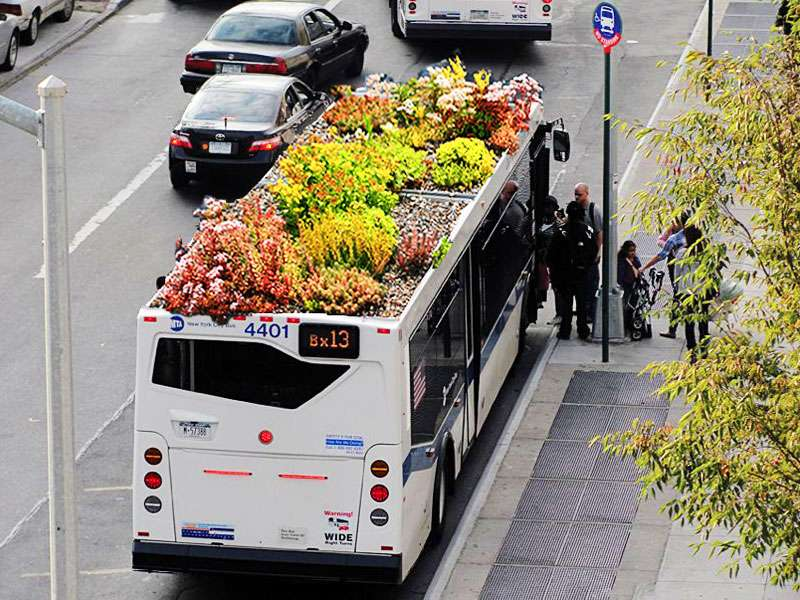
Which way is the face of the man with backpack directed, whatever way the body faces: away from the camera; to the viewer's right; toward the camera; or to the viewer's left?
away from the camera

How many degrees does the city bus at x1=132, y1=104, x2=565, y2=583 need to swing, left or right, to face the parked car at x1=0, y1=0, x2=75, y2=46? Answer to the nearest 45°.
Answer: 0° — it already faces it

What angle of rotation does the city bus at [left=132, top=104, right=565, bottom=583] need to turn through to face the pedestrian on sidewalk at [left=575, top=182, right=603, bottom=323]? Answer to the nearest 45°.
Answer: approximately 45° to its right

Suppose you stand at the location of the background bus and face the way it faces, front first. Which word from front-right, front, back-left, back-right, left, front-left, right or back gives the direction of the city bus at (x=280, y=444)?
back

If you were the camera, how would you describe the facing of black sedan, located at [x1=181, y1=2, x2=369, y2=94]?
facing away from the viewer and to the right of the viewer

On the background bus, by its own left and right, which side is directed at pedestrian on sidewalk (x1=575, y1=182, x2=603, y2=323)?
back

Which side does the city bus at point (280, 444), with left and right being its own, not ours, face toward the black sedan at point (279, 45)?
front

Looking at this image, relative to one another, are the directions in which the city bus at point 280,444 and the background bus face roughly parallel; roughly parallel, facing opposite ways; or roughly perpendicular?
roughly parallel

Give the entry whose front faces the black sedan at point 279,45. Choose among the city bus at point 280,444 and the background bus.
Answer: the city bus

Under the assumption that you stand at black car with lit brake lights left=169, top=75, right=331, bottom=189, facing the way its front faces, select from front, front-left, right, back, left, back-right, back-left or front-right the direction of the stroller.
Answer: right

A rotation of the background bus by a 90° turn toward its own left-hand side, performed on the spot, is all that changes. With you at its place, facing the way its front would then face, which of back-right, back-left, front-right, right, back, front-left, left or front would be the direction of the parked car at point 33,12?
front

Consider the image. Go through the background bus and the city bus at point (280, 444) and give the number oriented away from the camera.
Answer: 2

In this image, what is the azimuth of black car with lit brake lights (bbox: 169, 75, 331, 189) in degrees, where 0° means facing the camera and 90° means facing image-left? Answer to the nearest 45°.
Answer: approximately 225°

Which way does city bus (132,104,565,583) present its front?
away from the camera

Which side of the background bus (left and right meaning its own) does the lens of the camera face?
back

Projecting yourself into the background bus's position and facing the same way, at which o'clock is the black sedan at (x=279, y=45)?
The black sedan is roughly at 8 o'clock from the background bus.

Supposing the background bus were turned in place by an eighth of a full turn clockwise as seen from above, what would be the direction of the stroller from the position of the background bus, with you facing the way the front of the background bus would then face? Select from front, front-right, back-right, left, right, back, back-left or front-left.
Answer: back-right

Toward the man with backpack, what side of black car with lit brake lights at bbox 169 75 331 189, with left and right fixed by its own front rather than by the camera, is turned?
right
